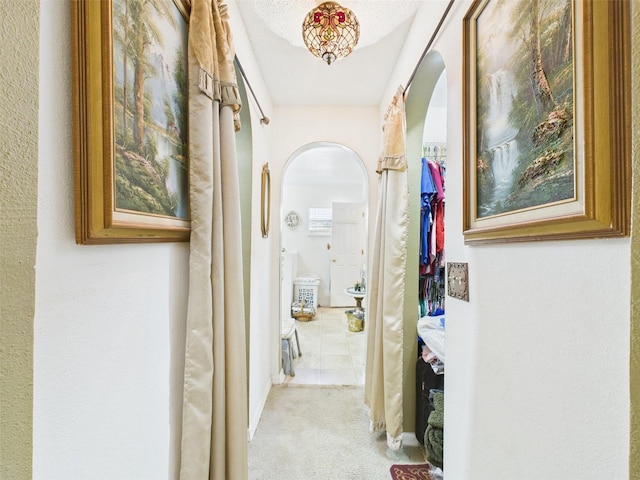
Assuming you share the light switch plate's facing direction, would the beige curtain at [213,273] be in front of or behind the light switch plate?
in front

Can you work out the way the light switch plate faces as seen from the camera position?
facing the viewer and to the left of the viewer

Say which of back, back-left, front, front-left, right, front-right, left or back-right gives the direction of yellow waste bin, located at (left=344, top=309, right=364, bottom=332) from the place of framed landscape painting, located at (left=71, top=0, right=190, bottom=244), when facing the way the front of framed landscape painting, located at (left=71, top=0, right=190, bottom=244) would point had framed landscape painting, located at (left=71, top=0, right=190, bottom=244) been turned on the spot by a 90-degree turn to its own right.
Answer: back

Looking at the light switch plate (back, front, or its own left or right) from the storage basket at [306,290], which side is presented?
right

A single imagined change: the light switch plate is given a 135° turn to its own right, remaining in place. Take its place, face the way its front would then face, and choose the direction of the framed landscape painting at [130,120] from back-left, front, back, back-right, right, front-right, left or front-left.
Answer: back-left

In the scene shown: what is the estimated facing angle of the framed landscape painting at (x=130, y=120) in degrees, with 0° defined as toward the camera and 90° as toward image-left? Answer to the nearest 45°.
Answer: approximately 315°

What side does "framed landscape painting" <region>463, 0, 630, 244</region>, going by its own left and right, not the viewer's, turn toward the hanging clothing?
right

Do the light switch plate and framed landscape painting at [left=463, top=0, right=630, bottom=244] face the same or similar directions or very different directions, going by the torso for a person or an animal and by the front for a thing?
same or similar directions

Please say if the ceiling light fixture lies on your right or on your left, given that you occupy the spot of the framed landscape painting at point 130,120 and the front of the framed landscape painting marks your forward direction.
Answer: on your left

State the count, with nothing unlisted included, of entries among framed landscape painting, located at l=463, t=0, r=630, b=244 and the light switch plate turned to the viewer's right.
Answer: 0

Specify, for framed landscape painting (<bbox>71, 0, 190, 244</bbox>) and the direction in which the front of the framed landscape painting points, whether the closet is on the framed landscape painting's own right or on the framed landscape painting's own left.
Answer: on the framed landscape painting's own left

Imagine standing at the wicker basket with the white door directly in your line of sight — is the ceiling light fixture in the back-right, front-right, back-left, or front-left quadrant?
back-right

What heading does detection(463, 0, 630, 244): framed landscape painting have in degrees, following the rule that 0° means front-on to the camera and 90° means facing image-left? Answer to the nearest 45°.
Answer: approximately 45°
